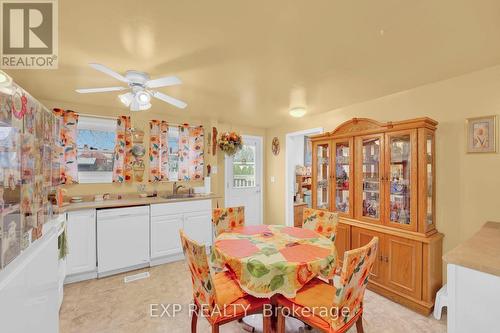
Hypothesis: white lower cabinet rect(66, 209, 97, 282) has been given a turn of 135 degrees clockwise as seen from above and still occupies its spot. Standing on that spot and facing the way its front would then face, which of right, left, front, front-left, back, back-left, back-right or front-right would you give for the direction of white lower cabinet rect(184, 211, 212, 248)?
back

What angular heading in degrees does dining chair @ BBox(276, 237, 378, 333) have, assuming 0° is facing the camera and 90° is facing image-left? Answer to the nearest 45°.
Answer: approximately 135°

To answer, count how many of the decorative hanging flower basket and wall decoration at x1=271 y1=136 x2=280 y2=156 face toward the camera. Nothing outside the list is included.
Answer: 2

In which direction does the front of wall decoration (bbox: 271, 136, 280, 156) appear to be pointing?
toward the camera

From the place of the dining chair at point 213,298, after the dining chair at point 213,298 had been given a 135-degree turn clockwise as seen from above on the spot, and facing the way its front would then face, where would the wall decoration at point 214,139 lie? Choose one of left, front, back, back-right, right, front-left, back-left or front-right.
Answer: back

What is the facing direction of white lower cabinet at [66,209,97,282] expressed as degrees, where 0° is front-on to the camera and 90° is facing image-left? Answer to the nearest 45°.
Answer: approximately 315°

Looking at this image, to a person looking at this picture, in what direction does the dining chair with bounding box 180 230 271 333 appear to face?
facing away from the viewer and to the right of the viewer

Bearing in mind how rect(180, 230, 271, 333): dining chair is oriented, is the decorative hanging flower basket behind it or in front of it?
in front

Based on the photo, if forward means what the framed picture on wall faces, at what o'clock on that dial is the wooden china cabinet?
The wooden china cabinet is roughly at 3 o'clock from the framed picture on wall.

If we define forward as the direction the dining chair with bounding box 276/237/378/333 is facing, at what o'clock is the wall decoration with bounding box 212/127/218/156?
The wall decoration is roughly at 12 o'clock from the dining chair.

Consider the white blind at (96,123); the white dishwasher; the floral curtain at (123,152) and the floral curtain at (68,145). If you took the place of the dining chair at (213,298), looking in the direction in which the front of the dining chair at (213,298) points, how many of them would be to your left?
4

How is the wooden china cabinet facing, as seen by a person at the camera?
facing the viewer and to the left of the viewer

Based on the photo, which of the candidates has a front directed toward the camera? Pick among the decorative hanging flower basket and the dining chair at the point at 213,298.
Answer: the decorative hanging flower basket
